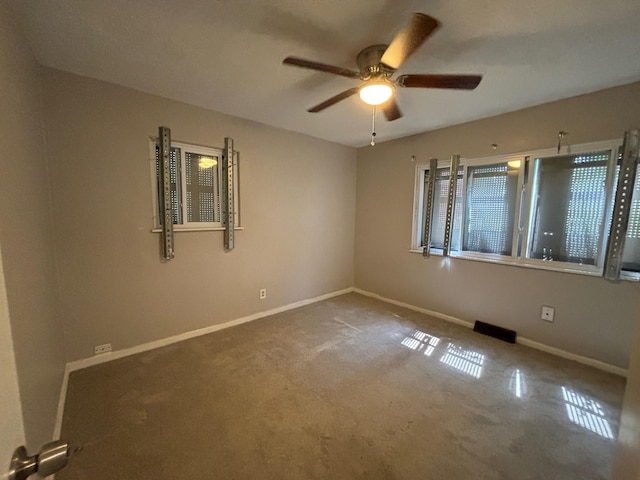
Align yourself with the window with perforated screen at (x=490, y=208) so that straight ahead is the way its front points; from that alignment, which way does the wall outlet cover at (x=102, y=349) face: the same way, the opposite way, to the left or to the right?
to the left

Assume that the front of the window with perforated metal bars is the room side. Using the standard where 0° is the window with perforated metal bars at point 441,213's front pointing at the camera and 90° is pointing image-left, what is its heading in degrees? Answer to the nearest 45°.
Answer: approximately 45°

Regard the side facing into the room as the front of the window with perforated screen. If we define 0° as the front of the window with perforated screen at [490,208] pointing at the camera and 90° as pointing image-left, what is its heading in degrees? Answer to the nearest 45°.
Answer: approximately 0°

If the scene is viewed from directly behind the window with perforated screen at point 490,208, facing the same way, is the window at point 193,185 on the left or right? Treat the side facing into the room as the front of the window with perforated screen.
on its right
